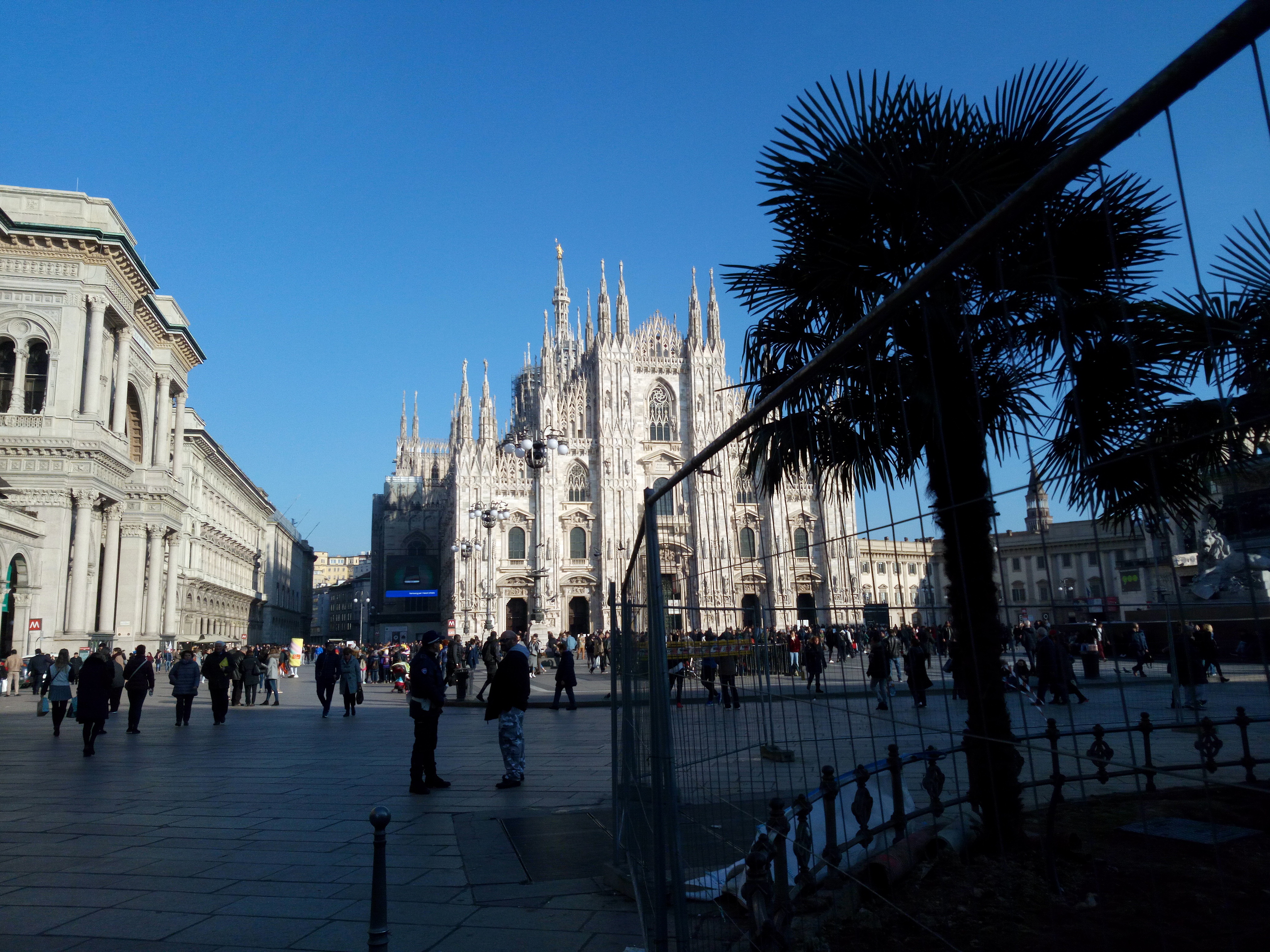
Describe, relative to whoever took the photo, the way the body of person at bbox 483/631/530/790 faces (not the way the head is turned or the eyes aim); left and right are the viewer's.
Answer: facing to the left of the viewer

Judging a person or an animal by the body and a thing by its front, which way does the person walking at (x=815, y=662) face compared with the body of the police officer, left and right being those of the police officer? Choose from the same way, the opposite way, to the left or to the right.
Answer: to the right

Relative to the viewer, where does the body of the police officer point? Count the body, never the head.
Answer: to the viewer's right

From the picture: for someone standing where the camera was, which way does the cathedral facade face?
facing the viewer

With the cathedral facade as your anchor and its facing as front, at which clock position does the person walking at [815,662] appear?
The person walking is roughly at 12 o'clock from the cathedral facade.
